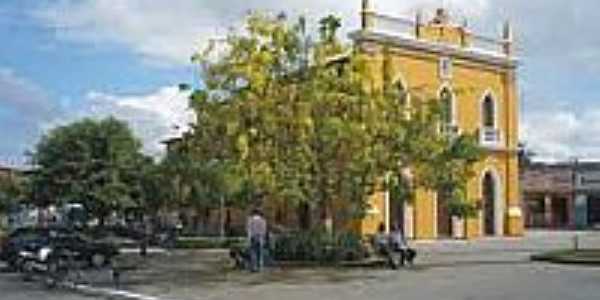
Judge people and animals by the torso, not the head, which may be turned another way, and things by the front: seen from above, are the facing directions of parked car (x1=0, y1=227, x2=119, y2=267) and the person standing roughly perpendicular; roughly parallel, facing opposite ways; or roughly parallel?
roughly perpendicular

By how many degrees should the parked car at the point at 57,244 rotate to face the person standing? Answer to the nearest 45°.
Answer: approximately 45° to its right

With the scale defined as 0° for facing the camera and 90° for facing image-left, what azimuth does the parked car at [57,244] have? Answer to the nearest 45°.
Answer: approximately 270°
